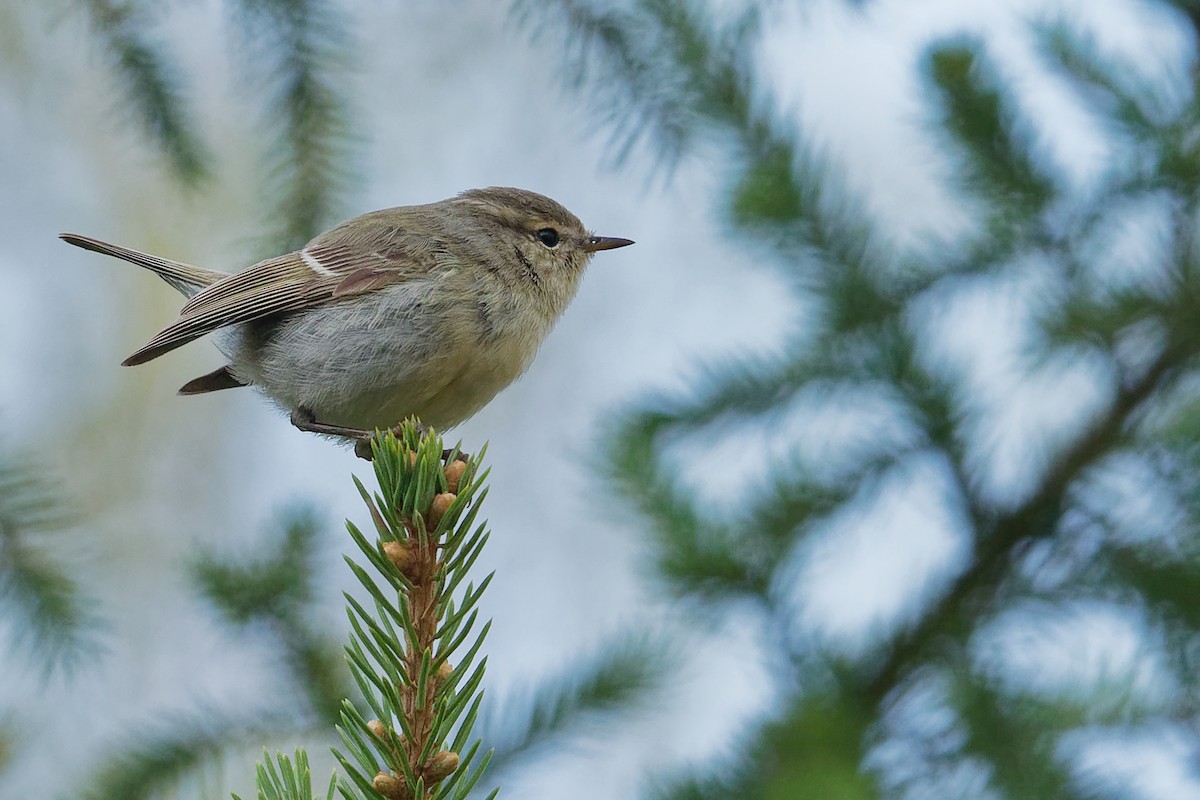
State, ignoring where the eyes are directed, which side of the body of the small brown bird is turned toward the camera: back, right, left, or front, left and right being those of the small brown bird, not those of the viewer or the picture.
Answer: right
